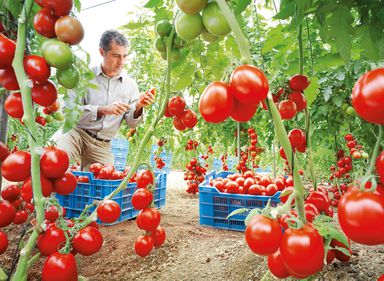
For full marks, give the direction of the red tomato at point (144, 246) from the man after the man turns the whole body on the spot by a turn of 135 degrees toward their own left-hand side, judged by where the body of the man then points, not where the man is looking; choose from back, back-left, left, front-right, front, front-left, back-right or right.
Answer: back

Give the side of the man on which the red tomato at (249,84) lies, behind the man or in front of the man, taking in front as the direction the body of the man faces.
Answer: in front

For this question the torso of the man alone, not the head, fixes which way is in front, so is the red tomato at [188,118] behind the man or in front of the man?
in front

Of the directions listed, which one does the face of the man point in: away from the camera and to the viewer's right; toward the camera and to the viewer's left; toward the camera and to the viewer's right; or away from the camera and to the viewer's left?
toward the camera and to the viewer's right

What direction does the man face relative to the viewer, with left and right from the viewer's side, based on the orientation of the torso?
facing the viewer and to the right of the viewer

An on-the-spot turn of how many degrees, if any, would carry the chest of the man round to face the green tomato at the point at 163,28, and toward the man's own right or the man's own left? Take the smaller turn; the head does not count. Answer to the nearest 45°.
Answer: approximately 45° to the man's own right

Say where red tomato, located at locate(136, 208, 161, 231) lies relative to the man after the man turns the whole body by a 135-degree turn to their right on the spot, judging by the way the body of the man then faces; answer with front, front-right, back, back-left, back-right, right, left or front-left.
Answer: left

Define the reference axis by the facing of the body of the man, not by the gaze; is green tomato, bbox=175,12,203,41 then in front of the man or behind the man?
in front

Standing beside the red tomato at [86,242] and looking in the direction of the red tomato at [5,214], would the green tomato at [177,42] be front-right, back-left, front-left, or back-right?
back-right

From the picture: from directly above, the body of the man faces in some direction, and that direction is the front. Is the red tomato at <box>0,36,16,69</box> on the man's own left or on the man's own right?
on the man's own right

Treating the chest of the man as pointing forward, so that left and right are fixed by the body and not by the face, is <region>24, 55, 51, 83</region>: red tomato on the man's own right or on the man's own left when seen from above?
on the man's own right

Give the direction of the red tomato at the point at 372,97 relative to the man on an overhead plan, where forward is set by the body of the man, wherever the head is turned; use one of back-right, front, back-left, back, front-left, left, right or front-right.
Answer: front-right

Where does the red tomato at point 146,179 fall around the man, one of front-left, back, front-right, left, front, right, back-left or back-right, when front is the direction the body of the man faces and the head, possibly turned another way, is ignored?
front-right

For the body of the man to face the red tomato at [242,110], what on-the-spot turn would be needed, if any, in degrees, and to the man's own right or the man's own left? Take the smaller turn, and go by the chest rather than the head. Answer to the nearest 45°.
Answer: approximately 45° to the man's own right
